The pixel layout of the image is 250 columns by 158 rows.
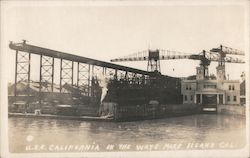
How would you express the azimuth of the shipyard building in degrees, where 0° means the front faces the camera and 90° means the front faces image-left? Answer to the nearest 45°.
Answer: approximately 0°
